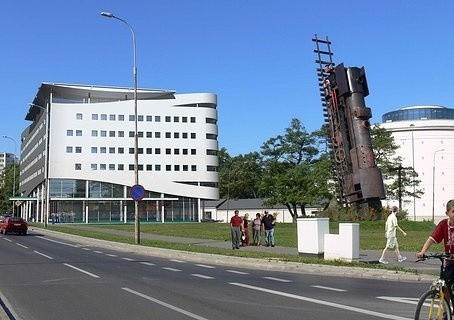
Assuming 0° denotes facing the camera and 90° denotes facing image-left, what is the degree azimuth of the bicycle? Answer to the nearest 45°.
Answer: approximately 45°

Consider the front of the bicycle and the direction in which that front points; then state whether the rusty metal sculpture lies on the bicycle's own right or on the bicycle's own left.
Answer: on the bicycle's own right

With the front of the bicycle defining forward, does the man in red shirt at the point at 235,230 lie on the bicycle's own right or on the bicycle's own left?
on the bicycle's own right

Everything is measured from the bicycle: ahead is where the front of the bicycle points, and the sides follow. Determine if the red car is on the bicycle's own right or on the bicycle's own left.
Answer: on the bicycle's own right
